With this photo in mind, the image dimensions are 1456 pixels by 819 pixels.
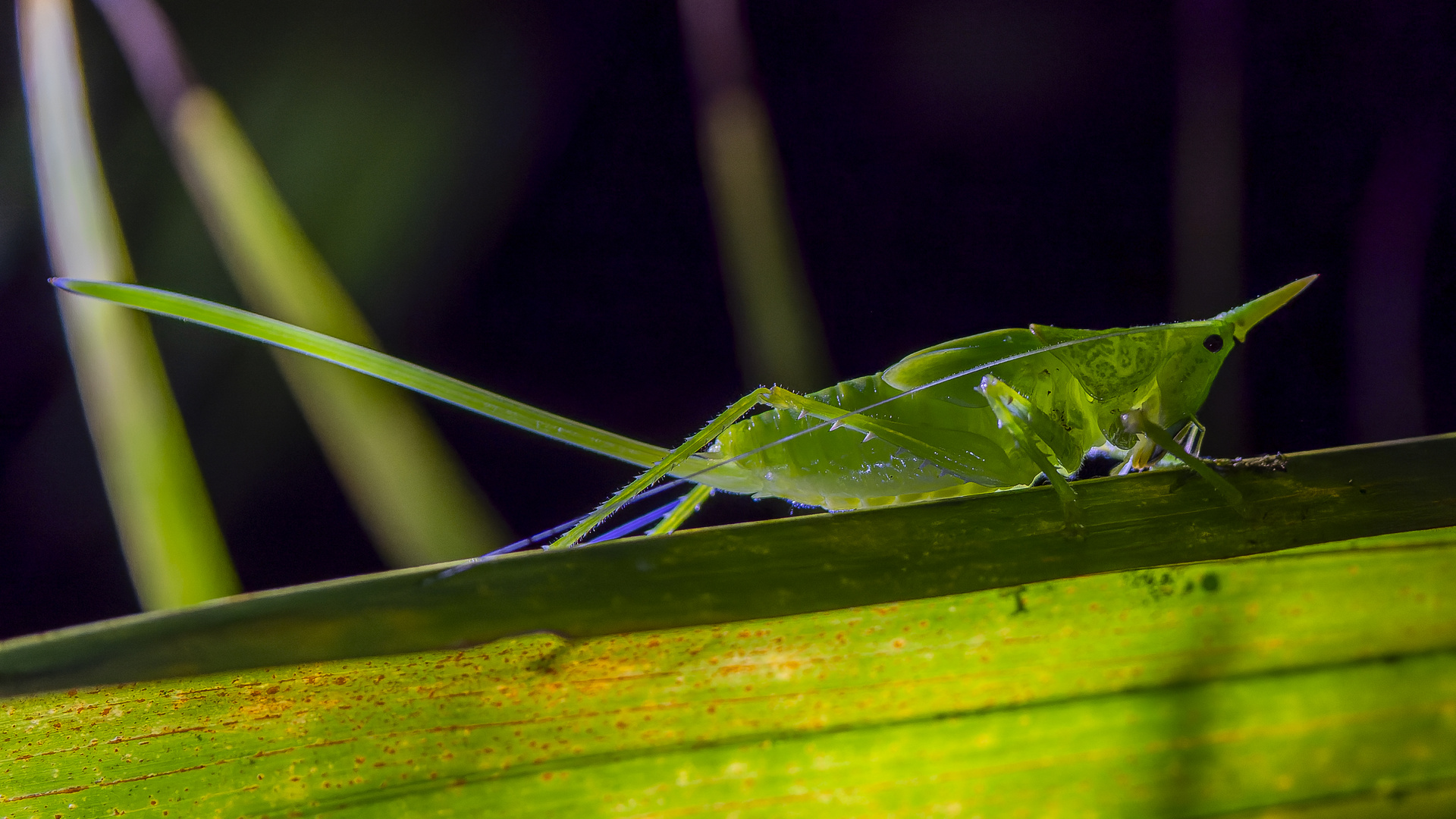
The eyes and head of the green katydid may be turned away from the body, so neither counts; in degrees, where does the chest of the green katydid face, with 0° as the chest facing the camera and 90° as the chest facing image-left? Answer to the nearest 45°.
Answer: approximately 270°
